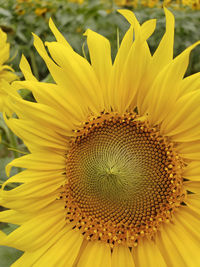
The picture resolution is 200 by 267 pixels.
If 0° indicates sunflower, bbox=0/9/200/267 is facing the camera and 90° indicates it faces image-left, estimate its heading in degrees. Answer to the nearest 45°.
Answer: approximately 0°

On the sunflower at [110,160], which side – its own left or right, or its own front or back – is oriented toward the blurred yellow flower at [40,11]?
back
